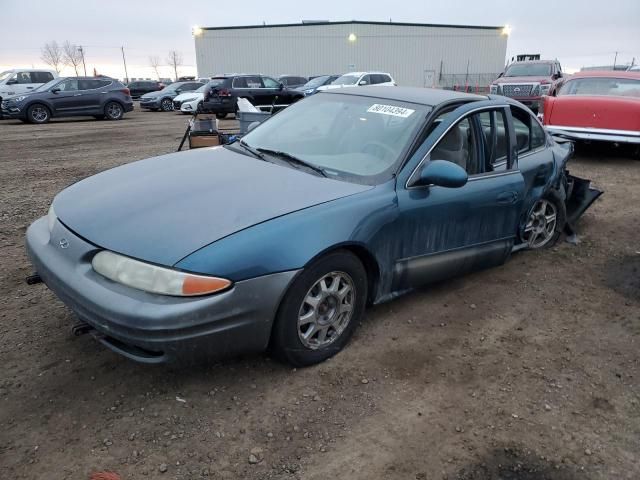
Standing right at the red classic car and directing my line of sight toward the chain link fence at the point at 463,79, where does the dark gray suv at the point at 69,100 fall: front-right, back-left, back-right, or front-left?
front-left

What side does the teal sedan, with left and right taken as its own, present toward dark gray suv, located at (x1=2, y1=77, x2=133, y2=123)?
right

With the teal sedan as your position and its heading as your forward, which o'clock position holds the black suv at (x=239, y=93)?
The black suv is roughly at 4 o'clock from the teal sedan.

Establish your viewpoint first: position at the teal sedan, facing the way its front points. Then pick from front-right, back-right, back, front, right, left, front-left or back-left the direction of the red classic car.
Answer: back

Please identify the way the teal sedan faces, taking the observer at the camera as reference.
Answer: facing the viewer and to the left of the viewer

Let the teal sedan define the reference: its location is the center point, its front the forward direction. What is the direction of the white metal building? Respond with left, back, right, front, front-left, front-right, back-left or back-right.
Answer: back-right

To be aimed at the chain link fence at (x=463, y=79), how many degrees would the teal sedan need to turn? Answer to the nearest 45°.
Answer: approximately 135° to its right

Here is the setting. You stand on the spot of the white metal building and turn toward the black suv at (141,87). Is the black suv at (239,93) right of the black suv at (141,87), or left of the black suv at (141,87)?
left

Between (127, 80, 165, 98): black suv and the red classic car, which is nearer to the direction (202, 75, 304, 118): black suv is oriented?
the black suv

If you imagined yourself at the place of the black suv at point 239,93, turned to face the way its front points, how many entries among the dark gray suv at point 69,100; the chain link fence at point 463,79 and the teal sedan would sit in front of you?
1

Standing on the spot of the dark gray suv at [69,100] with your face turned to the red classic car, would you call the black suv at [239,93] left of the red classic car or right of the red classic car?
left

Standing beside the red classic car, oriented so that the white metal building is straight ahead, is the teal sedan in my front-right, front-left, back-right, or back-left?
back-left

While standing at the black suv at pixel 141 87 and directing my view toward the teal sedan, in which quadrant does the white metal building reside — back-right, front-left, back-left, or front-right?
back-left
